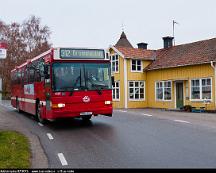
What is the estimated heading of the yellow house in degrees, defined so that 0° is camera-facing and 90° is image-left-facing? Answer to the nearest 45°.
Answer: approximately 45°

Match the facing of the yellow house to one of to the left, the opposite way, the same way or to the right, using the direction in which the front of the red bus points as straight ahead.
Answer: to the right

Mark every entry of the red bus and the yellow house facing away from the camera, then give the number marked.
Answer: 0

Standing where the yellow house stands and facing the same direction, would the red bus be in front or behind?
in front

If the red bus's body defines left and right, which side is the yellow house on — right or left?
on its left

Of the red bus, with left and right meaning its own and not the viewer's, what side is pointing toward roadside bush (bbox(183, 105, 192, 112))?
left
